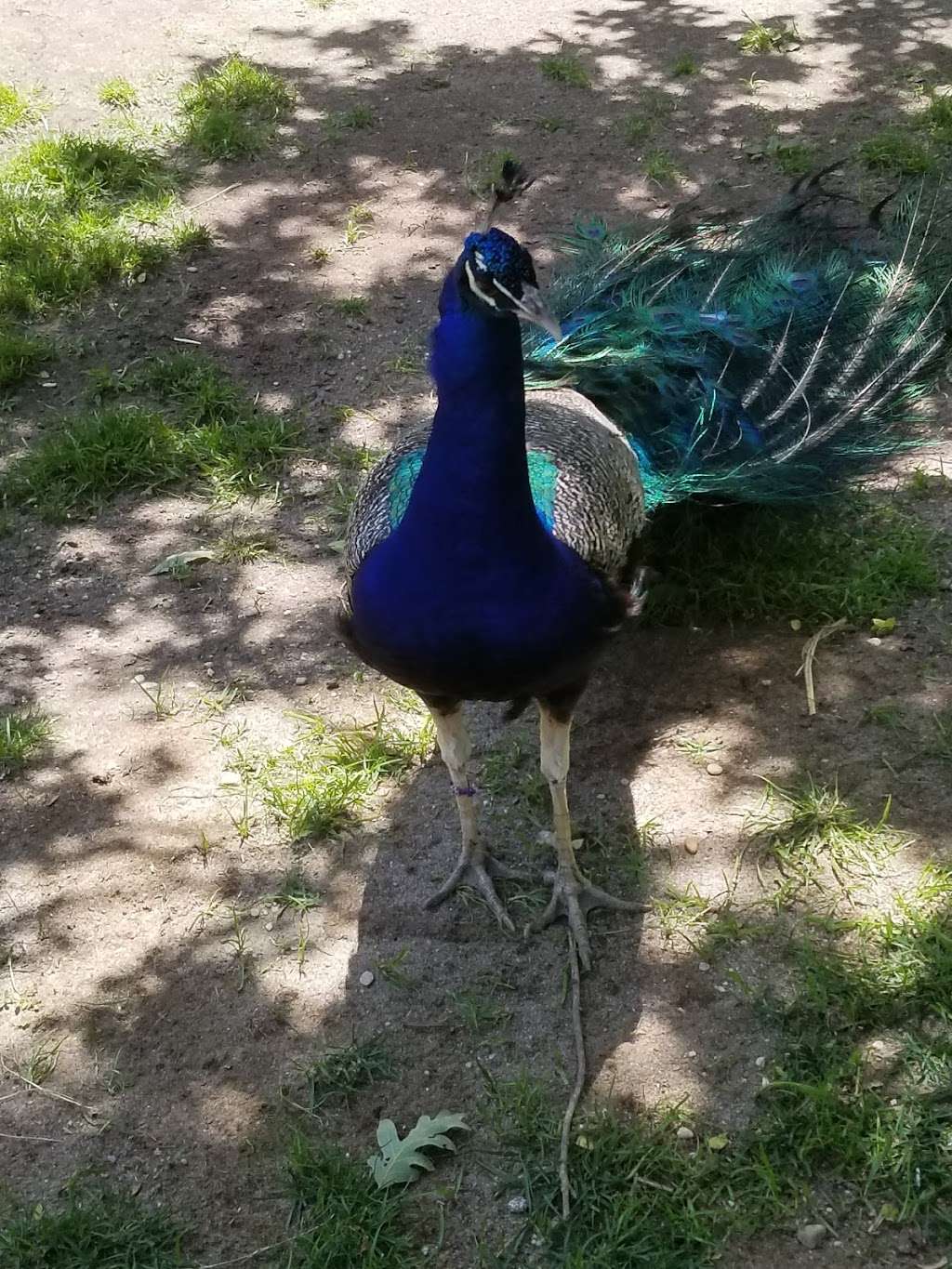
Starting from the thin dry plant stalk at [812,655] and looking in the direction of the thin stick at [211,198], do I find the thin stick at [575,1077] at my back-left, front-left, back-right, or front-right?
back-left

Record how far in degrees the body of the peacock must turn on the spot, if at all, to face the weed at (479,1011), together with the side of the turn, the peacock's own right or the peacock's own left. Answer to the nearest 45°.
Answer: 0° — it already faces it

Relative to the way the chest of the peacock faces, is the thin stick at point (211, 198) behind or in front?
behind

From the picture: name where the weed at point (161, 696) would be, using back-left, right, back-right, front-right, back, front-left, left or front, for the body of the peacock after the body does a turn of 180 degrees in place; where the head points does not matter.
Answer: left

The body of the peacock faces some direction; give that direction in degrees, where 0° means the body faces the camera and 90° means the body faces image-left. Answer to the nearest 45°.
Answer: approximately 0°

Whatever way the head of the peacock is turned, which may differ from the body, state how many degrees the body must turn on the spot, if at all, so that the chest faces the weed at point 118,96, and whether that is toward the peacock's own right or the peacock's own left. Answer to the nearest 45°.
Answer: approximately 135° to the peacock's own right

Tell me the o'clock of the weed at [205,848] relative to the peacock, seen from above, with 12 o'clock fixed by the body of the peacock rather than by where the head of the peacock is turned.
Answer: The weed is roughly at 2 o'clock from the peacock.

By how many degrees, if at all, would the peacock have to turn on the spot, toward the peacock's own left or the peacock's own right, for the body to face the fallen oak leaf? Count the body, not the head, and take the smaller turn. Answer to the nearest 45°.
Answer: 0° — it already faces it

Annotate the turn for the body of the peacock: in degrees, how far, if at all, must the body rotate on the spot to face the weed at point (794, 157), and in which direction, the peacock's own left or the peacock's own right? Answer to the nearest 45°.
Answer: approximately 180°

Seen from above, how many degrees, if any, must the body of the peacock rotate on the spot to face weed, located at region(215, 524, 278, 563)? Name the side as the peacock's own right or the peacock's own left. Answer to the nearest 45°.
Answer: approximately 135° to the peacock's own right

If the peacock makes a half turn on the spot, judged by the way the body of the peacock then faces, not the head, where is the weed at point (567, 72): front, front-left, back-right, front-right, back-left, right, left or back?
front

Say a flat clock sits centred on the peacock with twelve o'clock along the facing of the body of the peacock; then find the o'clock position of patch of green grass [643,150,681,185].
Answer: The patch of green grass is roughly at 6 o'clock from the peacock.

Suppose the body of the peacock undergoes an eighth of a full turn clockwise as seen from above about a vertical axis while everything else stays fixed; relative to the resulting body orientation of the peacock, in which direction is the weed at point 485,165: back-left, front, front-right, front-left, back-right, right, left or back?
back-right
